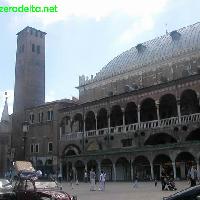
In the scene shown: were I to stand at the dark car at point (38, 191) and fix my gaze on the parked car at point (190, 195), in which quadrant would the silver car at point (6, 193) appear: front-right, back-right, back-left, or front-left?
back-right

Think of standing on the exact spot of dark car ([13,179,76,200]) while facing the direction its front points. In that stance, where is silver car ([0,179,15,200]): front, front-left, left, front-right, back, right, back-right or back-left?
back

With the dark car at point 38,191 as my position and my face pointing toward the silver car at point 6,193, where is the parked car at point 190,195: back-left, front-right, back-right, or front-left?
back-left

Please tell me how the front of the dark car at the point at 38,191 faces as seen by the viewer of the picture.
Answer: facing the viewer and to the right of the viewer

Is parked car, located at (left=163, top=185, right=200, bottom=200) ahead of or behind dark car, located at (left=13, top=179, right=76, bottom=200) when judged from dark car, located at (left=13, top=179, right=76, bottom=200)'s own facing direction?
ahead
